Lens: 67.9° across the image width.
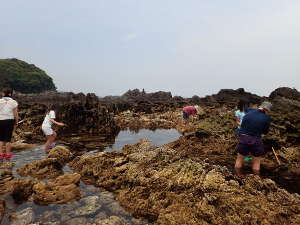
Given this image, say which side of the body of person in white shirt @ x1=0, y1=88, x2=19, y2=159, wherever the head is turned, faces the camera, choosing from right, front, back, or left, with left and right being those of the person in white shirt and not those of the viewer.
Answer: back

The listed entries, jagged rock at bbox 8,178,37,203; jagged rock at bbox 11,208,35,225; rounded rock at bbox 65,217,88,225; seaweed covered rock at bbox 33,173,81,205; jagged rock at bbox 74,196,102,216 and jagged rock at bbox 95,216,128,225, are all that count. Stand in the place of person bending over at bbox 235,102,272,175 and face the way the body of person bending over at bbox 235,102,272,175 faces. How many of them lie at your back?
6

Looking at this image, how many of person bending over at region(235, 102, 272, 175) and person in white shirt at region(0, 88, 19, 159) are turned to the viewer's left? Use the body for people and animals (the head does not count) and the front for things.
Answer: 0

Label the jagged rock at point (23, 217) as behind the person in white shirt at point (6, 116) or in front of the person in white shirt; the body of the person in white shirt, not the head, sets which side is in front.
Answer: behind

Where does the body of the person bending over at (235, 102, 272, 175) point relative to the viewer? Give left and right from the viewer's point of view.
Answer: facing away from the viewer and to the right of the viewer

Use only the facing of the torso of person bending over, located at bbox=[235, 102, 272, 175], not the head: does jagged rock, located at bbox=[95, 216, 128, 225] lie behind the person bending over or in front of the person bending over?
behind

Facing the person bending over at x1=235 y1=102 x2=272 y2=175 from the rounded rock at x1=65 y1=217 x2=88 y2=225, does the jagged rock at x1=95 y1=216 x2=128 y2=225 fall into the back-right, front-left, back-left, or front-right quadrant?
front-right

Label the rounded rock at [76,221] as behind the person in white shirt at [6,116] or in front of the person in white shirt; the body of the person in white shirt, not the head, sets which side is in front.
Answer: behind

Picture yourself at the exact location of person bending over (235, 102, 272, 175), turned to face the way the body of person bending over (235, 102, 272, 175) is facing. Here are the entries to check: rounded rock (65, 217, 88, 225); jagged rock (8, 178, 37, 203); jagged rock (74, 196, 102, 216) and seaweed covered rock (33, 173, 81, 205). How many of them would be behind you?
4

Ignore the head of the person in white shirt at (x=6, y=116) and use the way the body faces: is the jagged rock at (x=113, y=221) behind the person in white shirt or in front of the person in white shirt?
behind

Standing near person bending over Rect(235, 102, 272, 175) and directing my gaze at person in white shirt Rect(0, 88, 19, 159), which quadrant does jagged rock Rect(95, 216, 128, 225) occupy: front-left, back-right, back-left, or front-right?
front-left

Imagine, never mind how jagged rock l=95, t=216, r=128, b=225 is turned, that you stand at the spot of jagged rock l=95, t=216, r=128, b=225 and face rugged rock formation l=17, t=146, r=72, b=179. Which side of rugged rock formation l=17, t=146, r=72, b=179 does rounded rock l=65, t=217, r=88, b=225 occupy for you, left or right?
left
